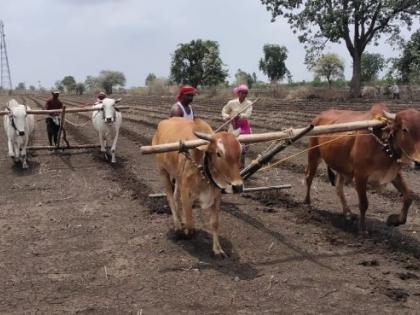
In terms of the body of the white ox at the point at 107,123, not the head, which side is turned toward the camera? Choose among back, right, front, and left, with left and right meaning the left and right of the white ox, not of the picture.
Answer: front

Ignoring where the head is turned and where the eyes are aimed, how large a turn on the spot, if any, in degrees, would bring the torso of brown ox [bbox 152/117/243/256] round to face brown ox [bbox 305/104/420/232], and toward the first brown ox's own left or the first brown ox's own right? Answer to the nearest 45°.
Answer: approximately 45° to the first brown ox's own left

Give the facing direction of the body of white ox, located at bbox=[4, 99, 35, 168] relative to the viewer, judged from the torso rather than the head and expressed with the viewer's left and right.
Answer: facing the viewer

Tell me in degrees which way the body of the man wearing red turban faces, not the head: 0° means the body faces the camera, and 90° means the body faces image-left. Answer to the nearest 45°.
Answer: approximately 315°

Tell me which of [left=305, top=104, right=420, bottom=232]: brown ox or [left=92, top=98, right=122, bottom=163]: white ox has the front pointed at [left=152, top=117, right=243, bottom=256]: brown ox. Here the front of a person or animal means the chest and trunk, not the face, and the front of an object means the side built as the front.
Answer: the white ox

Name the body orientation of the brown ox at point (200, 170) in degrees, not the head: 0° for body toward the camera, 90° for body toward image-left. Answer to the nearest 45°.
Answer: approximately 315°

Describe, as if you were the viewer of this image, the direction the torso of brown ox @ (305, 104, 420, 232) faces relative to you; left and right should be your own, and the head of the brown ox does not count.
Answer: facing the viewer and to the right of the viewer

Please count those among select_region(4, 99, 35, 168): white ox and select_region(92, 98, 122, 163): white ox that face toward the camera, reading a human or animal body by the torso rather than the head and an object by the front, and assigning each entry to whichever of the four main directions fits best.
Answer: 2

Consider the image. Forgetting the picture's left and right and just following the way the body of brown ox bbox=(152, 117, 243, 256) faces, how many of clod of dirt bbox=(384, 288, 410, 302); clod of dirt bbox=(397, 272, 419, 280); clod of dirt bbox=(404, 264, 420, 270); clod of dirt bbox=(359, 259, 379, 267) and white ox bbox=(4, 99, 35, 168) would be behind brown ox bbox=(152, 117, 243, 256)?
1

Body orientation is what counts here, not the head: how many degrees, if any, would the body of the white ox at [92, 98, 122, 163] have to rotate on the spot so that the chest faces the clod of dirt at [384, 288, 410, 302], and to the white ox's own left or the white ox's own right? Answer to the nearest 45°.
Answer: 0° — it already faces it

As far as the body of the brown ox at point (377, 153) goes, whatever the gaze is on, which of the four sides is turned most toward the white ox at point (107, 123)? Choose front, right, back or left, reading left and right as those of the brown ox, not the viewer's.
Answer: back

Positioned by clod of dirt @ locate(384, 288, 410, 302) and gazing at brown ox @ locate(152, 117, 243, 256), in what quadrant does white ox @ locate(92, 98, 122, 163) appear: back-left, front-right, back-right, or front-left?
front-right
